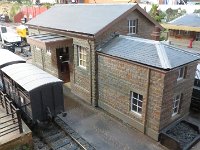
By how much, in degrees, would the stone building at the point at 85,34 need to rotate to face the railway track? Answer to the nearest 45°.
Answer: approximately 45° to its left

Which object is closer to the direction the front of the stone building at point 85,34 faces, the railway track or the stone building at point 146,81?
the railway track

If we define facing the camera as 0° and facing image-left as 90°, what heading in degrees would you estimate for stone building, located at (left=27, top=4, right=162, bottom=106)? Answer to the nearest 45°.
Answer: approximately 45°

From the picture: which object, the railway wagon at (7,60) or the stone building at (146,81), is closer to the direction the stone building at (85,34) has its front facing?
the railway wagon

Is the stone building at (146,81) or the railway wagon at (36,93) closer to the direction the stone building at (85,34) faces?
the railway wagon

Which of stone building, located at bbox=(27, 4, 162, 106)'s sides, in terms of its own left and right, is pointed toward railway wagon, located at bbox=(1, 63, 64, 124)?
front

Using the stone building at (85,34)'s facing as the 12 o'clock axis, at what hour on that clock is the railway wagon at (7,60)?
The railway wagon is roughly at 1 o'clock from the stone building.

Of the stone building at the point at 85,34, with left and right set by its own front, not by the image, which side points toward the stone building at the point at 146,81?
left
